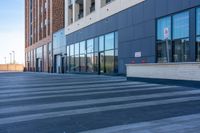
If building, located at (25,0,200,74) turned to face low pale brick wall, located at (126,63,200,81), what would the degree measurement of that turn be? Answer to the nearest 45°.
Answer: approximately 45° to its left
